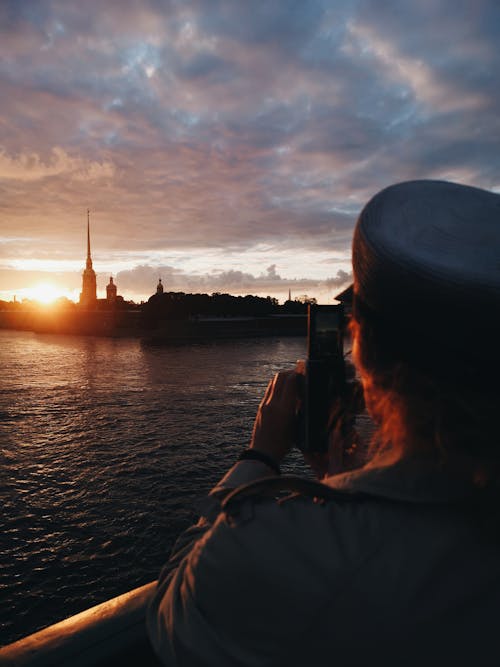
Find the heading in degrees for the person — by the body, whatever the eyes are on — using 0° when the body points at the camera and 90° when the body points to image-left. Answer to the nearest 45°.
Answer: approximately 180°

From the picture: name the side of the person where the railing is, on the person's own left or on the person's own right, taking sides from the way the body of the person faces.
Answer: on the person's own left

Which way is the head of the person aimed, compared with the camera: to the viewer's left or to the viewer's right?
to the viewer's left
